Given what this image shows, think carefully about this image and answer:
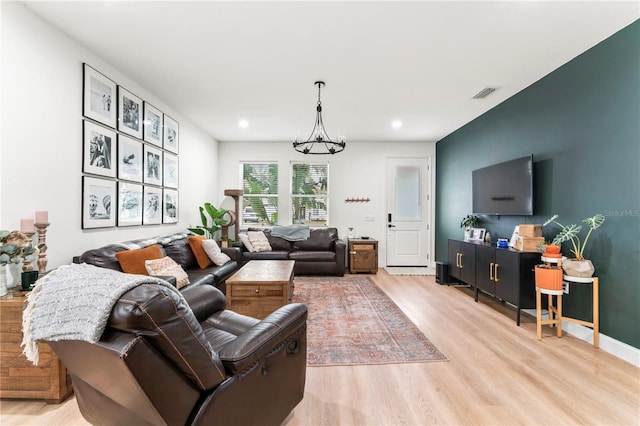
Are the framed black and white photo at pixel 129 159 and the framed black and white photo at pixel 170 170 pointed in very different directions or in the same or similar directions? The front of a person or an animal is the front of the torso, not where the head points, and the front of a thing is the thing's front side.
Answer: same or similar directions

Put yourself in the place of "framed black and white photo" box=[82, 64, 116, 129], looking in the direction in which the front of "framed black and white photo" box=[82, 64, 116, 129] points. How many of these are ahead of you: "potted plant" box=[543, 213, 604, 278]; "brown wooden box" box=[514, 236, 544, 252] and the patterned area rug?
3

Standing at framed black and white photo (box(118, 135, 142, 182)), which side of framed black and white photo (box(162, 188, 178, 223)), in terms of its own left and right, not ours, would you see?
right

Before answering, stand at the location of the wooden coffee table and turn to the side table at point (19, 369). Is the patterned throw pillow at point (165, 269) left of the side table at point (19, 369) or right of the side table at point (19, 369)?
right

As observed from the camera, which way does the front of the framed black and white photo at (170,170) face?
facing the viewer and to the right of the viewer

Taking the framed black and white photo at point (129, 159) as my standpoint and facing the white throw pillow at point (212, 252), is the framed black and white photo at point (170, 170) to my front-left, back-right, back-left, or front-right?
front-left

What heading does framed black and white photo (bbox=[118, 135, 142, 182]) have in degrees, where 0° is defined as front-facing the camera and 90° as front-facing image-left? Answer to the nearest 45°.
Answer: approximately 315°

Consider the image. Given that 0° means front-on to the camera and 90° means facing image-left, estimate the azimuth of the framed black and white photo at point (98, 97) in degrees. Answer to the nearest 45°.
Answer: approximately 315°

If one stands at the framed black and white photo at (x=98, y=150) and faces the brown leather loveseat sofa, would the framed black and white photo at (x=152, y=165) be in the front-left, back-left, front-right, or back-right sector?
front-left

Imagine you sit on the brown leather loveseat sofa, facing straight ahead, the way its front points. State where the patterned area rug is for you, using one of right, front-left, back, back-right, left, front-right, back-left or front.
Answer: front

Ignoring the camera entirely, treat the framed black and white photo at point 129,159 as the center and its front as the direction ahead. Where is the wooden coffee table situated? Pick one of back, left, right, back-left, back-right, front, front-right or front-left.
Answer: front
